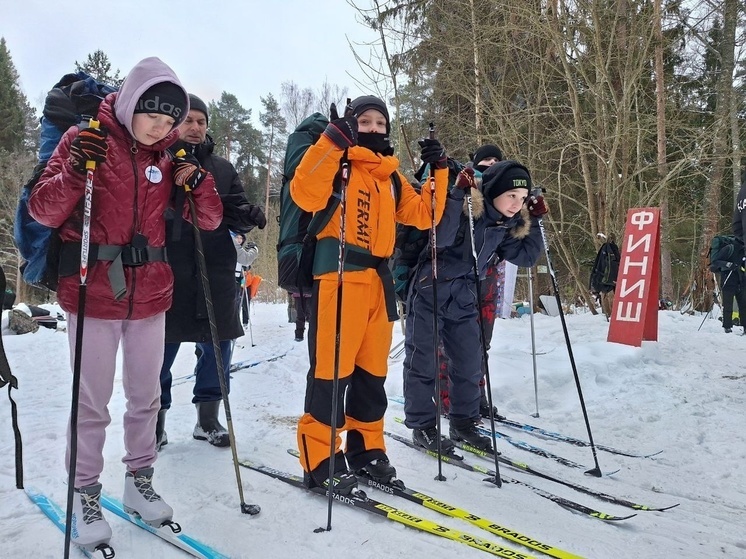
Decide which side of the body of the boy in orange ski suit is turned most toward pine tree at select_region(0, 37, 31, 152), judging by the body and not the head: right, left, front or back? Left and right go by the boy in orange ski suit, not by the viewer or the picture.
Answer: back

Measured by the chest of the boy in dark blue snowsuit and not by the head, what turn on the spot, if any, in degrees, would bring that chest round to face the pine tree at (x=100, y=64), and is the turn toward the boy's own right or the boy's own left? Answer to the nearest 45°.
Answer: approximately 180°

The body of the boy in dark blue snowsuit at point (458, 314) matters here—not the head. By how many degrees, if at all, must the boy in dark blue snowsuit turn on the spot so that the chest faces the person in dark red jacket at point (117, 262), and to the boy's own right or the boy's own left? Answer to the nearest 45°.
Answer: approximately 90° to the boy's own right

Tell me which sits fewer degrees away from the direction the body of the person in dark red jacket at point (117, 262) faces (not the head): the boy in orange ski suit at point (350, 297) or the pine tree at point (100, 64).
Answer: the boy in orange ski suit

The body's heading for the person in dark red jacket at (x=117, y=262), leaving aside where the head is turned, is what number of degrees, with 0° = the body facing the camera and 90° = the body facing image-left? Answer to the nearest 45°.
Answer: approximately 315°

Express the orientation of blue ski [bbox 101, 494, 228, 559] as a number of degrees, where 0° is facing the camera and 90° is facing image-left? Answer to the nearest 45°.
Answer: approximately 315°

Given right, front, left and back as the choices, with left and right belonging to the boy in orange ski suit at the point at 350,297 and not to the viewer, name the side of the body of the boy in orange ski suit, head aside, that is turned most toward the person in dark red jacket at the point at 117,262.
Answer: right

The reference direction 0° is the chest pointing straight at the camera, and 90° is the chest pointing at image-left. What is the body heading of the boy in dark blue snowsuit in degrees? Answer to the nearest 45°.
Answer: approximately 315°

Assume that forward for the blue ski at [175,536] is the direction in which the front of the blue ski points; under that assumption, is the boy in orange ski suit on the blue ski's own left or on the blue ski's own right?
on the blue ski's own left

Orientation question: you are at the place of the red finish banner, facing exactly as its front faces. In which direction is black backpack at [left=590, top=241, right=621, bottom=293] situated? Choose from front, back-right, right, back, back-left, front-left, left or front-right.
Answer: back-right
